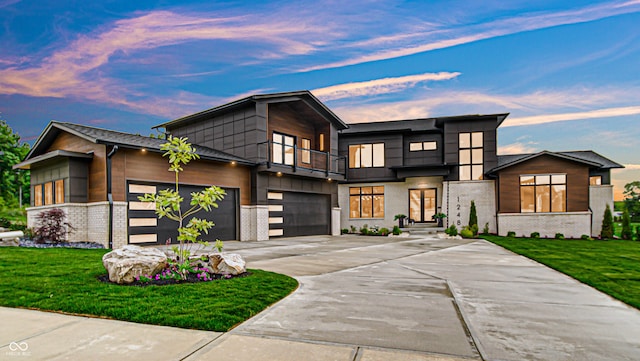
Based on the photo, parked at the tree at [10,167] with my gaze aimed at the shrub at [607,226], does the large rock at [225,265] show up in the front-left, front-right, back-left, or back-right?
front-right

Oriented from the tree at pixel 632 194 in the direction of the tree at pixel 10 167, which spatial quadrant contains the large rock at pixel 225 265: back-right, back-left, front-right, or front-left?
front-left

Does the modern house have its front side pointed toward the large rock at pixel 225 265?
yes

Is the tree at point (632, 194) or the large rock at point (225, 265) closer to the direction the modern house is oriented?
the large rock

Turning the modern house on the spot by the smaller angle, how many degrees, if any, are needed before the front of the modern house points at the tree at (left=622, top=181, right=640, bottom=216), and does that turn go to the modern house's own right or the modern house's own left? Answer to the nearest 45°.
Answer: approximately 135° to the modern house's own left

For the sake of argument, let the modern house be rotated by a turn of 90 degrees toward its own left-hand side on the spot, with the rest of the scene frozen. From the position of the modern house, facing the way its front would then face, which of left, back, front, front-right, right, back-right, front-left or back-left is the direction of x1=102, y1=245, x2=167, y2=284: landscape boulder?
right

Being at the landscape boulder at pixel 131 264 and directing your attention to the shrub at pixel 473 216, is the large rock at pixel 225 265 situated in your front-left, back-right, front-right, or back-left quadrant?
front-right

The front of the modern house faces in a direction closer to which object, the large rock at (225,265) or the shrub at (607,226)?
the large rock

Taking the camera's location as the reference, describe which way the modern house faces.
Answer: facing the viewer
